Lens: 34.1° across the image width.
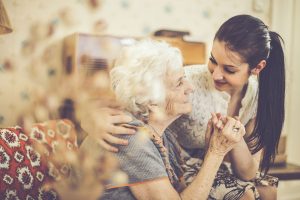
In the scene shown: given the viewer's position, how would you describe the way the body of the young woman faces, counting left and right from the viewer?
facing the viewer and to the left of the viewer

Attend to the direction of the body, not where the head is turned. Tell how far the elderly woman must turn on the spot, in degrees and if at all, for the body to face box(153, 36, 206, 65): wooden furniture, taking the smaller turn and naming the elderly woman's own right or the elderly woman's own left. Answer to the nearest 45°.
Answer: approximately 90° to the elderly woman's own left

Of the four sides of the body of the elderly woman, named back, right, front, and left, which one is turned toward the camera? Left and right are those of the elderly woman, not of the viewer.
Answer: right

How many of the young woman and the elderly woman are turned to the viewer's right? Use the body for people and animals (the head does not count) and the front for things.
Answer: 1

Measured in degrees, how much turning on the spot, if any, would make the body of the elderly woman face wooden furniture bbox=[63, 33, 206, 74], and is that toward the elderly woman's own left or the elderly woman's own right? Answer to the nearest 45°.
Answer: approximately 90° to the elderly woman's own left

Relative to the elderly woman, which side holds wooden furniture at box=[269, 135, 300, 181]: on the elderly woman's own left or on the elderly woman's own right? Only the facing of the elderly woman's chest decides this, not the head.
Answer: on the elderly woman's own left

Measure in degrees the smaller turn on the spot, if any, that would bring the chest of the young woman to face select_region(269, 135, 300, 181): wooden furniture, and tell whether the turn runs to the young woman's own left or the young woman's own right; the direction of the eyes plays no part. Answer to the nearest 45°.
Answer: approximately 180°

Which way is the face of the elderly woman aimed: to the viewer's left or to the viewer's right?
to the viewer's right

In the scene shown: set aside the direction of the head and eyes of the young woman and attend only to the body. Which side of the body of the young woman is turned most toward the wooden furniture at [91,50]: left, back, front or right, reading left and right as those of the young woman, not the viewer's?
right

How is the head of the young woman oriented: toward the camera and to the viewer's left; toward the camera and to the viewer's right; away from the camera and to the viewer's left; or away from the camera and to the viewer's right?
toward the camera and to the viewer's left
